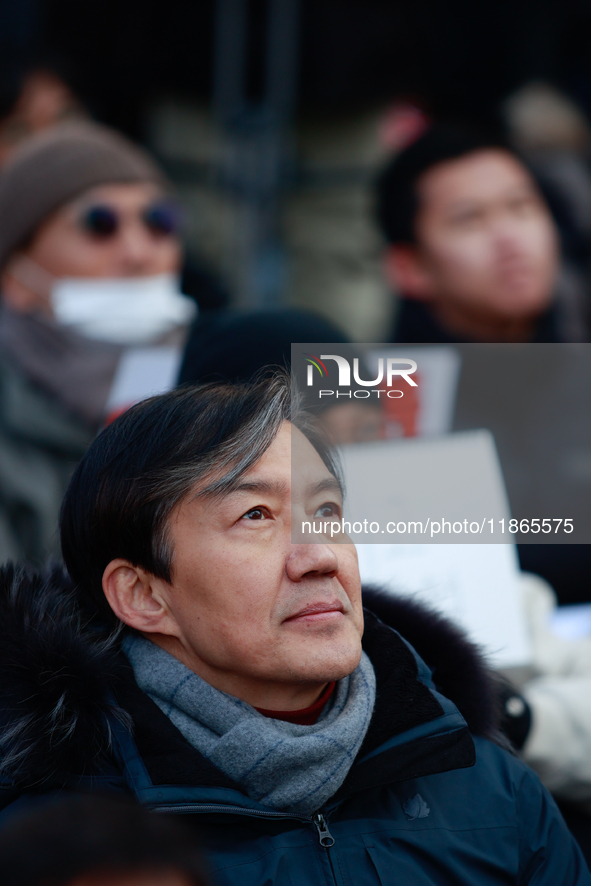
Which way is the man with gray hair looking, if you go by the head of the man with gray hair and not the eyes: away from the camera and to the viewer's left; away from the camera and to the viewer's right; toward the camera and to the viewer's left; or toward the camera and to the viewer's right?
toward the camera and to the viewer's right

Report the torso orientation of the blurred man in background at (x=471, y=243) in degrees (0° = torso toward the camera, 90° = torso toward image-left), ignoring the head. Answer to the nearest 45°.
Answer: approximately 315°

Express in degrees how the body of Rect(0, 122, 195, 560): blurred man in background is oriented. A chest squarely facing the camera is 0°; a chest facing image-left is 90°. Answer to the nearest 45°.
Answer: approximately 315°

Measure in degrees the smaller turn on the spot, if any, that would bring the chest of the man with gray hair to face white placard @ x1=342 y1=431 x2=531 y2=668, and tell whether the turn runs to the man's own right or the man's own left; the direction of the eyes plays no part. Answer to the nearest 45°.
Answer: approximately 90° to the man's own left
